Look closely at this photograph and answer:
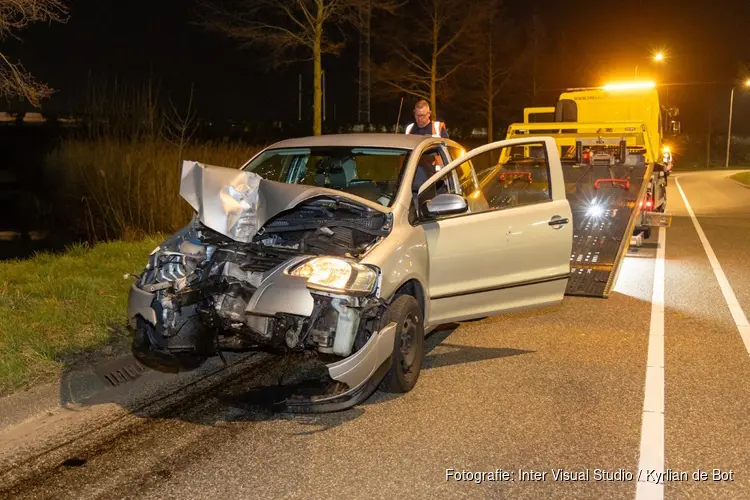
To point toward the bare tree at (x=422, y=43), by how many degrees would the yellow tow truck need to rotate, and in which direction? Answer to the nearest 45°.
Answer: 0° — it already faces it

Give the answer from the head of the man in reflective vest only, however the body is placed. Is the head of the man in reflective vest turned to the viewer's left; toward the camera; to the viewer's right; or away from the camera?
toward the camera

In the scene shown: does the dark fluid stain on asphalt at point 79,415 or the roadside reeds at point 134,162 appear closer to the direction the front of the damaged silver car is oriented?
the dark fluid stain on asphalt

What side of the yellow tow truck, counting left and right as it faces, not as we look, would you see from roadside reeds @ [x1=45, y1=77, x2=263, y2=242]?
left

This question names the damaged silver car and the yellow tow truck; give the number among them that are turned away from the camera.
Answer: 1

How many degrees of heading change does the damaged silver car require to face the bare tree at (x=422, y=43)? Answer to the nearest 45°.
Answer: approximately 135° to its right

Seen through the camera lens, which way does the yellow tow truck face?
facing away from the viewer

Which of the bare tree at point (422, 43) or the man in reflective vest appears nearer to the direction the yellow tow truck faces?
the bare tree

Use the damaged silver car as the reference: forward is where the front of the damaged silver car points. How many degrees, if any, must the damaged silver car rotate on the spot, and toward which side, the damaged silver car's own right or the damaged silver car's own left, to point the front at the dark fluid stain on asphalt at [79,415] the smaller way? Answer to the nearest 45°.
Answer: approximately 45° to the damaged silver car's own right

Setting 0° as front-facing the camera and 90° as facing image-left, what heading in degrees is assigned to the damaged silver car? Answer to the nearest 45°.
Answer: approximately 45°

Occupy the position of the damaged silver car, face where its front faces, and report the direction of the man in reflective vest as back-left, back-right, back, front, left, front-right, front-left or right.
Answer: back-right

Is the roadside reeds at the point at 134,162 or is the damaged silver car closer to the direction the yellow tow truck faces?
the roadside reeds

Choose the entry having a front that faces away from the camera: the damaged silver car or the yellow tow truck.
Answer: the yellow tow truck

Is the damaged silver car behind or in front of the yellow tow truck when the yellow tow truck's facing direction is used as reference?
behind
